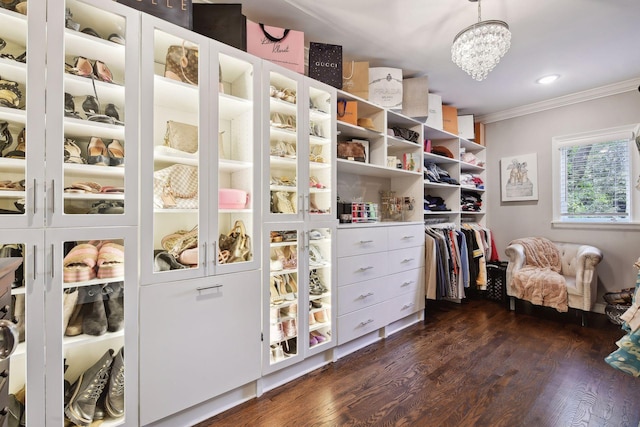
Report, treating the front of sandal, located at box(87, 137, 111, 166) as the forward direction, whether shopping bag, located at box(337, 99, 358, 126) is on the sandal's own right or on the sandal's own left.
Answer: on the sandal's own left

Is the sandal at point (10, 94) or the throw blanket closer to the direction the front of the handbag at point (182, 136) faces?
the throw blanket

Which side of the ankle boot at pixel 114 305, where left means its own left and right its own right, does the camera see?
front

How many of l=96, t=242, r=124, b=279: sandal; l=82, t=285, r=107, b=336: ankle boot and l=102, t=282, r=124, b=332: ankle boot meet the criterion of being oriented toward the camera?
3

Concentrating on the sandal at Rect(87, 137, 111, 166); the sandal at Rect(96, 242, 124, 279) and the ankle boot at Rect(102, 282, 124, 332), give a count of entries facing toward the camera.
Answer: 3

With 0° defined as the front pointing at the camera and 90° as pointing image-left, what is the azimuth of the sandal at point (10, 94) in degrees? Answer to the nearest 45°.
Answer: approximately 315°

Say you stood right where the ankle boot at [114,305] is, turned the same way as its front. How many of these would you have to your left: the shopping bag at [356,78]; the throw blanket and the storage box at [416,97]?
3

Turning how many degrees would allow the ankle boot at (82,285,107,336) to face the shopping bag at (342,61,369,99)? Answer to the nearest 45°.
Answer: approximately 90° to its left

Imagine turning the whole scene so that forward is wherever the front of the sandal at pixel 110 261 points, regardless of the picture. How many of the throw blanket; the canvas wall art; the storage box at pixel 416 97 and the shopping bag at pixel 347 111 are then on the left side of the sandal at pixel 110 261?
4
